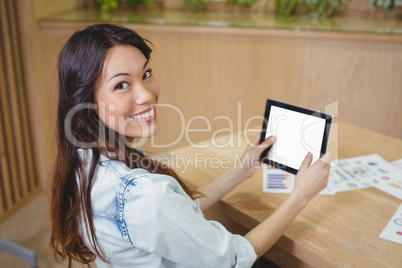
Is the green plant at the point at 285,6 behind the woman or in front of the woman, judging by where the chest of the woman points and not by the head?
in front

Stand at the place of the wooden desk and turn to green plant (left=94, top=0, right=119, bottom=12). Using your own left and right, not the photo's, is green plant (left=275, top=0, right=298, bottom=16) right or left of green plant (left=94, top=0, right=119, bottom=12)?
right

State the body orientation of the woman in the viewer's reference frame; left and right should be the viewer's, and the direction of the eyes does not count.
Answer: facing away from the viewer and to the right of the viewer

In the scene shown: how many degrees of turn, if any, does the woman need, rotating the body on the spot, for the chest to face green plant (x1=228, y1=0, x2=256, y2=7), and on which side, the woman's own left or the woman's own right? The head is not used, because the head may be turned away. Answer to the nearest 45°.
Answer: approximately 45° to the woman's own left

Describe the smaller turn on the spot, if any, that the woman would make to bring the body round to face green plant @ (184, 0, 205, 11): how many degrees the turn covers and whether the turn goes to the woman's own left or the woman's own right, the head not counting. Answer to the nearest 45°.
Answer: approximately 45° to the woman's own left

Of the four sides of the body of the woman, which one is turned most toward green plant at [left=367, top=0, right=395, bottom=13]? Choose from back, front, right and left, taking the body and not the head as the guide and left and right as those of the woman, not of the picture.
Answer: front

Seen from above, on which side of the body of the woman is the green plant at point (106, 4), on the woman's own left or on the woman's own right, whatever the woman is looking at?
on the woman's own left

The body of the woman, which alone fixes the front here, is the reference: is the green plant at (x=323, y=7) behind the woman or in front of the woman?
in front
